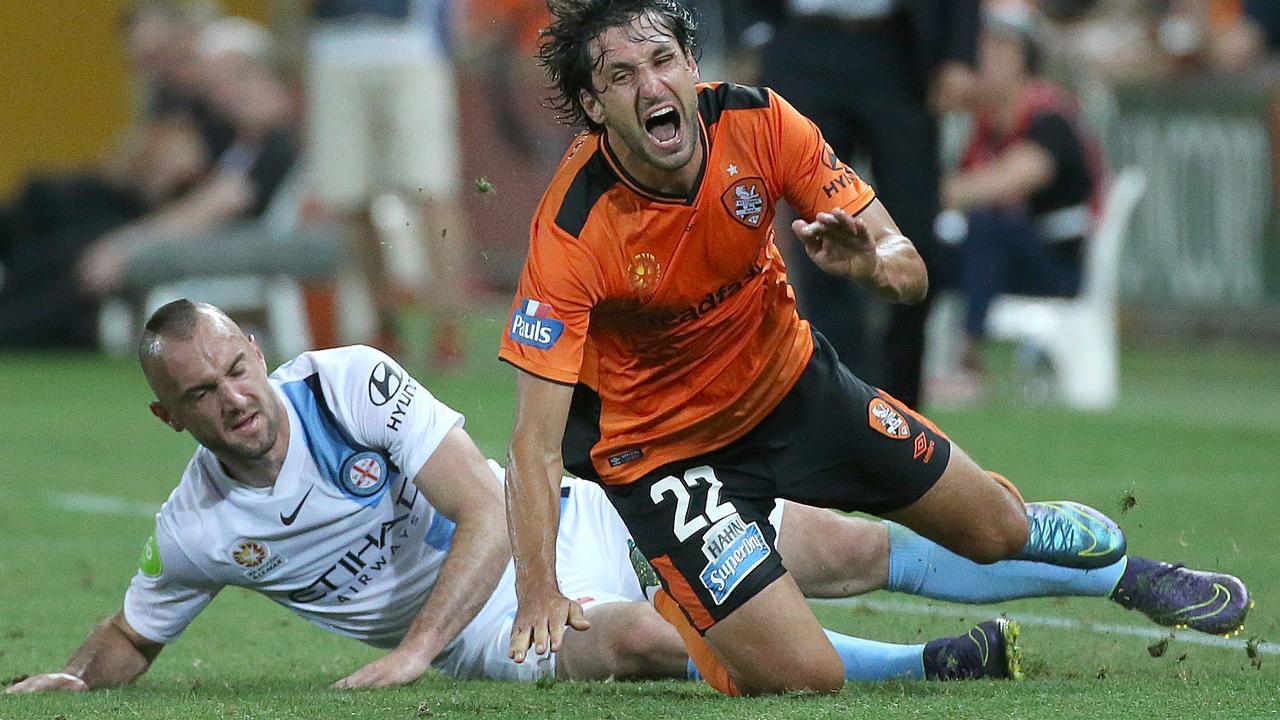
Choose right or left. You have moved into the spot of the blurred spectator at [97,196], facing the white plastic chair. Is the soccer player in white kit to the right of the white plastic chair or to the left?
right

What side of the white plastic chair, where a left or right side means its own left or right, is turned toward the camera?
left

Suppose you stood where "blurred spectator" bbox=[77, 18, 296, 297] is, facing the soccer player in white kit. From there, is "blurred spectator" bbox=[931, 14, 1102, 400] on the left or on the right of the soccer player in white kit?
left

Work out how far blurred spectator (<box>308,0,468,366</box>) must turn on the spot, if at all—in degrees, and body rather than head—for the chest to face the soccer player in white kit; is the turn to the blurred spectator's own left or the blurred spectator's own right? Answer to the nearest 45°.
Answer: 0° — they already face them

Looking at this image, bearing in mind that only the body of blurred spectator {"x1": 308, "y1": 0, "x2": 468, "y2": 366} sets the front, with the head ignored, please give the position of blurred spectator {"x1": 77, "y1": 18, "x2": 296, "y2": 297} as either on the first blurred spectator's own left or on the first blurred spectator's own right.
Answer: on the first blurred spectator's own right

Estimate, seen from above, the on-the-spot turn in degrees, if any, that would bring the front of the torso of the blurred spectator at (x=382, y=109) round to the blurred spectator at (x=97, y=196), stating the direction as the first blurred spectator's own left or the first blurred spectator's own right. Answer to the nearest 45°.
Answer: approximately 135° to the first blurred spectator's own right
